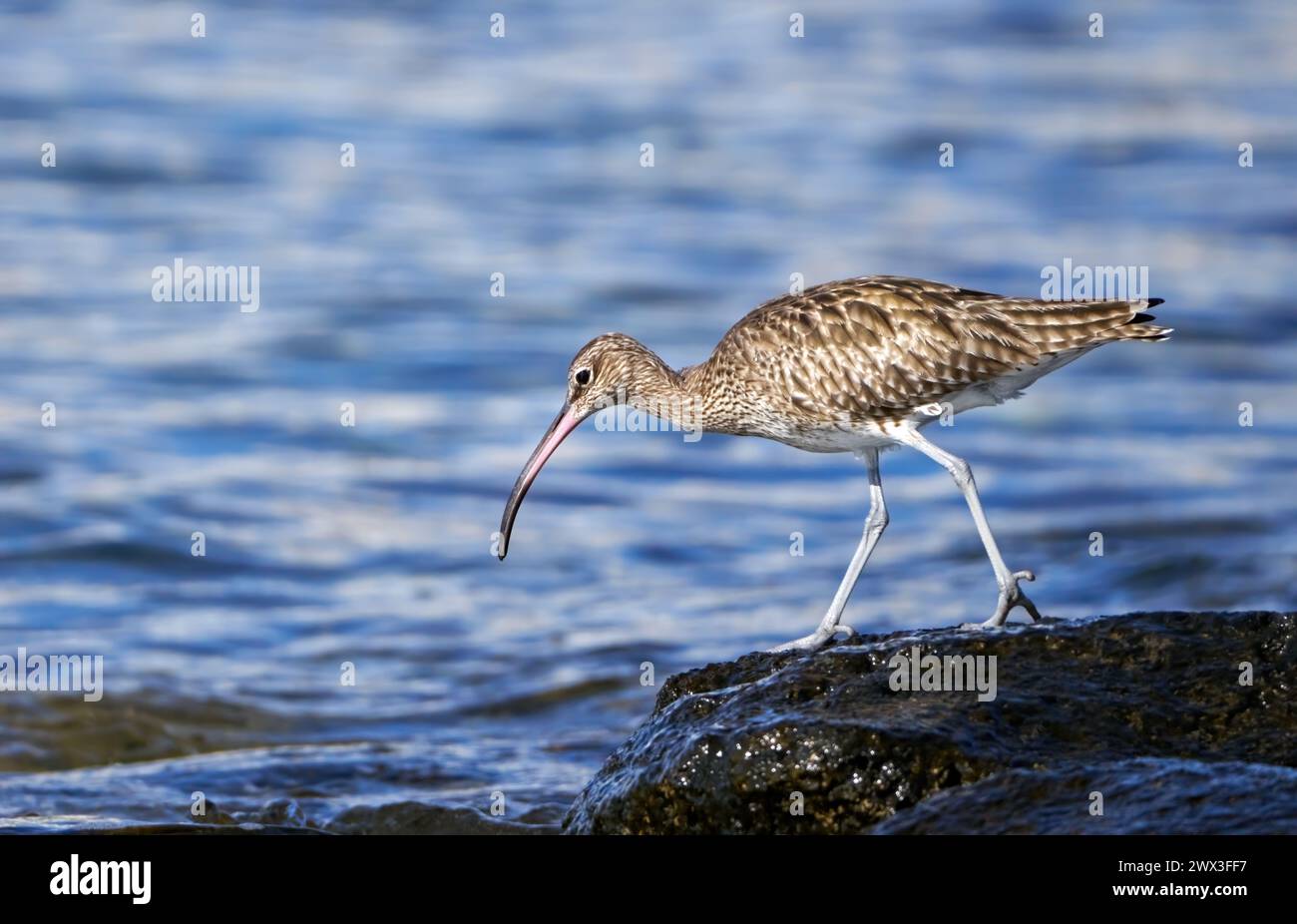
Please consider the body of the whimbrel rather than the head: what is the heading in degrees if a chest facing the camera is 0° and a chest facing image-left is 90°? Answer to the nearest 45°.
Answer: approximately 90°

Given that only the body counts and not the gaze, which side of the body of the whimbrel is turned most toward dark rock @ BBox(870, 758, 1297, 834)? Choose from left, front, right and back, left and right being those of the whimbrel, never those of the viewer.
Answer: left
